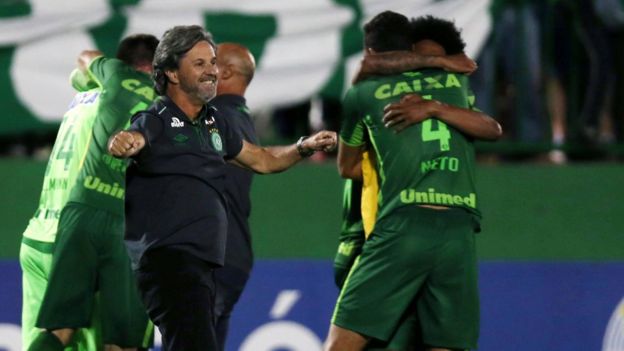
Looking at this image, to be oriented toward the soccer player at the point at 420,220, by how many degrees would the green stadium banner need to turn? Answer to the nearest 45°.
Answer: approximately 45° to its left

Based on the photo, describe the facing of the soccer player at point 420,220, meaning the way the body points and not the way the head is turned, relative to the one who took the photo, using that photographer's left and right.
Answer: facing away from the viewer and to the left of the viewer

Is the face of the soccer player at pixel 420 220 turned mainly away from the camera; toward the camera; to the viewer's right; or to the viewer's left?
away from the camera

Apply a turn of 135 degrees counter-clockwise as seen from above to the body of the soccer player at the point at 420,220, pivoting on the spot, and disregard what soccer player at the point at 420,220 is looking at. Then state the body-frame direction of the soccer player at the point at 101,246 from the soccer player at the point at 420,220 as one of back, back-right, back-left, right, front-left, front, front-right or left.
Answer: right

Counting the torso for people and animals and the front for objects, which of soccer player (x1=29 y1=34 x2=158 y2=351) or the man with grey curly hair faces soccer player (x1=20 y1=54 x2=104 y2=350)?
soccer player (x1=29 y1=34 x2=158 y2=351)

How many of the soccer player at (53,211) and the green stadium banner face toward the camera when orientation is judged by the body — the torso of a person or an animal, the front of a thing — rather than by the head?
1

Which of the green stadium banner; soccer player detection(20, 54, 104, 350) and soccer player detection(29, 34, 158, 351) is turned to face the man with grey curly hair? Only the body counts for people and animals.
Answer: the green stadium banner

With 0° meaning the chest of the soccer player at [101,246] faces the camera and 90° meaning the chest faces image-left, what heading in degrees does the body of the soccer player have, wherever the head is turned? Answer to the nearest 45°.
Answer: approximately 135°

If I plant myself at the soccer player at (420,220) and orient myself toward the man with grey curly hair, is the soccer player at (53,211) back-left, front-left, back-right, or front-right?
front-right

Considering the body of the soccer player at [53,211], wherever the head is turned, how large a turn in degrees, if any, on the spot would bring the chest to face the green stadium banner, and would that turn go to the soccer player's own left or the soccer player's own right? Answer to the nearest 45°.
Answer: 0° — they already face it

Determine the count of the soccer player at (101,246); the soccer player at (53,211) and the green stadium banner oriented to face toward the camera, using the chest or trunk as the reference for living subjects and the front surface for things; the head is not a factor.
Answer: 1

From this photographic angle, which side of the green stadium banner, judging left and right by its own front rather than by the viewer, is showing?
front
